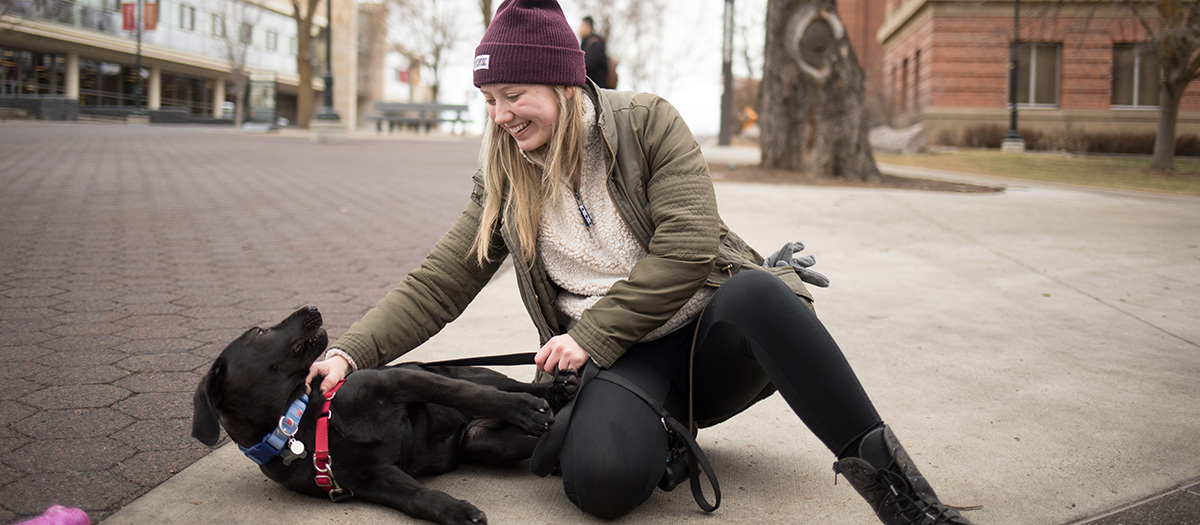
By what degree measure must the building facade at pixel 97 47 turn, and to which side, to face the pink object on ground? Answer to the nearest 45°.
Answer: approximately 45° to its right

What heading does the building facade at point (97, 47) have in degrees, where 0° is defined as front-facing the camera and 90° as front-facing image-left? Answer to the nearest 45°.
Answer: approximately 315°

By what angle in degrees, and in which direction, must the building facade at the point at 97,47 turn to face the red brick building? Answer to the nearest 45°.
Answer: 0° — it already faces it
